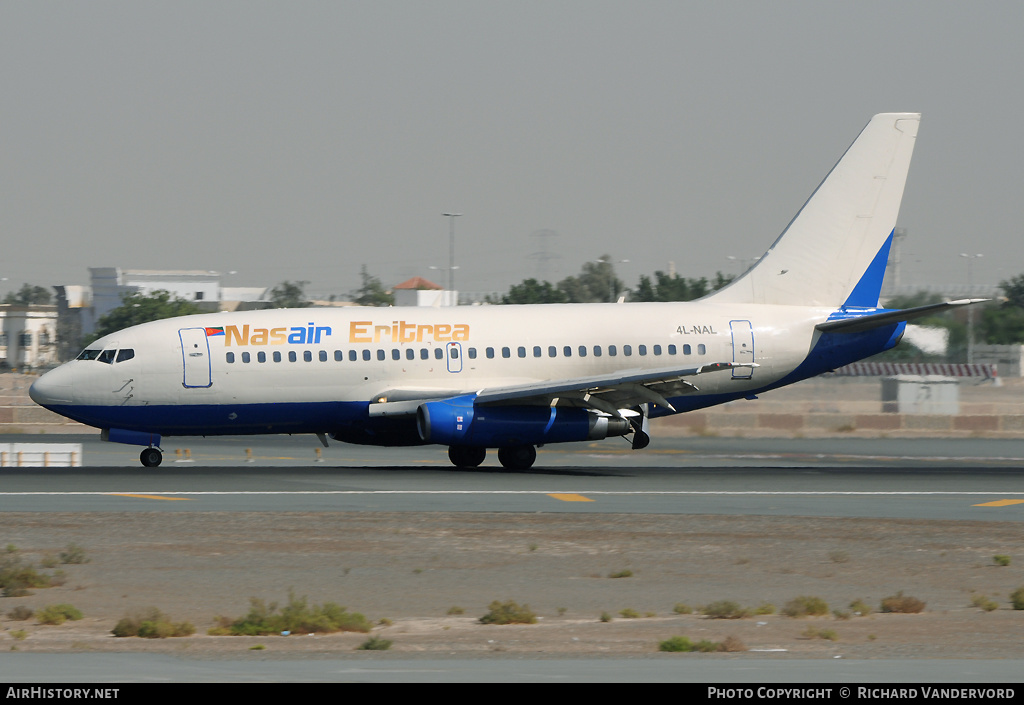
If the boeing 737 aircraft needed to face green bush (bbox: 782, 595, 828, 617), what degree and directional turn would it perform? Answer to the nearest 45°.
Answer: approximately 90° to its left

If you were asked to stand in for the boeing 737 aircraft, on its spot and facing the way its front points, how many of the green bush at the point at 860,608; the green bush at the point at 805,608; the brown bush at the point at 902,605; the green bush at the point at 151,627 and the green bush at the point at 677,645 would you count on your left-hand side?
5

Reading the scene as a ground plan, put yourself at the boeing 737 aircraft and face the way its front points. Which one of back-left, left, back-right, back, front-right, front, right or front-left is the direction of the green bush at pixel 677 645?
left

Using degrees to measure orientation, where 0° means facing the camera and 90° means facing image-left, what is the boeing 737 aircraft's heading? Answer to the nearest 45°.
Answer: approximately 90°

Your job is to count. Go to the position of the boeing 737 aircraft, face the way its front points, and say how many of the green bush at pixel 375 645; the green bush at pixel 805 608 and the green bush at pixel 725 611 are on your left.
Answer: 3

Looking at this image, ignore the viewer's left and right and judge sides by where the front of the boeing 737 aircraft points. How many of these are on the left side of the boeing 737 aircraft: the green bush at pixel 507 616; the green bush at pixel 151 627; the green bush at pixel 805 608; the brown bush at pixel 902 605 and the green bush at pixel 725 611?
5

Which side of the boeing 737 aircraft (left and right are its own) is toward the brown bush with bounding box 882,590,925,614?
left

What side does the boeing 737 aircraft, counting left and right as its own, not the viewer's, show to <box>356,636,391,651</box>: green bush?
left

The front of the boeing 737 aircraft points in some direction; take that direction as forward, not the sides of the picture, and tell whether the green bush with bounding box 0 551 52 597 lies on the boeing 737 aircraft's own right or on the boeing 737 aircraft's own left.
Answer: on the boeing 737 aircraft's own left

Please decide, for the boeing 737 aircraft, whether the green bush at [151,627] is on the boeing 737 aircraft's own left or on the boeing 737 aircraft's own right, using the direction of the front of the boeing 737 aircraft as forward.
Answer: on the boeing 737 aircraft's own left

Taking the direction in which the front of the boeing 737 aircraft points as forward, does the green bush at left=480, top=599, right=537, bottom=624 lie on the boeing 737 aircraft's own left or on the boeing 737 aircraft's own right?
on the boeing 737 aircraft's own left

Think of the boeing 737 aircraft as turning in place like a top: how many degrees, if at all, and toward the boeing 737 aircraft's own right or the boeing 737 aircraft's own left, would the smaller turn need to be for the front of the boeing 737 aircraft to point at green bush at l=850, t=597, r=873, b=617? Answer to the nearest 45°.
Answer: approximately 90° to the boeing 737 aircraft's own left

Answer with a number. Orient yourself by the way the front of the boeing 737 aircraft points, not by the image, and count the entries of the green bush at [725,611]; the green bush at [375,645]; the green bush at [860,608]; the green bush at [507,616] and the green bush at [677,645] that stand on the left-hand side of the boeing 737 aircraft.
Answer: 5

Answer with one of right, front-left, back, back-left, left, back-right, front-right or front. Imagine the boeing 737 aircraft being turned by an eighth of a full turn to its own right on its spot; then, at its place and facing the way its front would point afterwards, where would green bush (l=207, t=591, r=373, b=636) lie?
back-left

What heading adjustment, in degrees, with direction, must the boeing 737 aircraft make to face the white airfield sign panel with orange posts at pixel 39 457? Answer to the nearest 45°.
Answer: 0° — it already faces it

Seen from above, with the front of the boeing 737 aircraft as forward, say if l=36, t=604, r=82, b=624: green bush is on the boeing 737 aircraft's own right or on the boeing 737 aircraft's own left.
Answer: on the boeing 737 aircraft's own left
